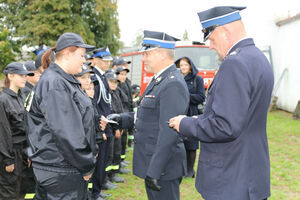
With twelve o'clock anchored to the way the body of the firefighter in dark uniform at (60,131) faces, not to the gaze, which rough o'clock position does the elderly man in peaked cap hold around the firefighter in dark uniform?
The elderly man in peaked cap is roughly at 1 o'clock from the firefighter in dark uniform.

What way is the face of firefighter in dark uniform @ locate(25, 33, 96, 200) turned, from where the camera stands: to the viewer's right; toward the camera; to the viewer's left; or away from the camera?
to the viewer's right

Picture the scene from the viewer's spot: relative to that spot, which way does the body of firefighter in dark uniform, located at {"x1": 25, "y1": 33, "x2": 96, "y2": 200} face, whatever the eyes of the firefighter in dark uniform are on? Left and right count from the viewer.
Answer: facing to the right of the viewer

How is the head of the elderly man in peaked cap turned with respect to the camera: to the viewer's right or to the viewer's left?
to the viewer's left

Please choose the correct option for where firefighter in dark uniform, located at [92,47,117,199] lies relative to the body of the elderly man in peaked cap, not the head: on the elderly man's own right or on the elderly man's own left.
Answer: on the elderly man's own right

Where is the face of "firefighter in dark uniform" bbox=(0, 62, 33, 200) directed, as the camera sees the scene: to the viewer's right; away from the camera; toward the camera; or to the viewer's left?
to the viewer's right

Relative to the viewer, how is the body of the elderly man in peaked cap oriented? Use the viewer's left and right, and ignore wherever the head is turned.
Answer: facing to the left of the viewer

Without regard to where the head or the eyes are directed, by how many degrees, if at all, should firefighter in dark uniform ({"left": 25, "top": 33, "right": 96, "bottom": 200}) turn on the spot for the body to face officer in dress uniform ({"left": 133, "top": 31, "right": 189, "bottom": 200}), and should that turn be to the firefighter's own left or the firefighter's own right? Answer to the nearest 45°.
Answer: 0° — they already face them

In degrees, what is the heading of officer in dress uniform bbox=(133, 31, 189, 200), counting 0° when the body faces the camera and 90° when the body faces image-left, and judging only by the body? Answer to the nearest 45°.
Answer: approximately 90°

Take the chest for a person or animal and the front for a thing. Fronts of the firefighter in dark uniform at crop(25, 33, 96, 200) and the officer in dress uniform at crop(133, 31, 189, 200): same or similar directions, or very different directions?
very different directions

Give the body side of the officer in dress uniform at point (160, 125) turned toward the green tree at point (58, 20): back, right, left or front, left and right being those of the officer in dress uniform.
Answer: right

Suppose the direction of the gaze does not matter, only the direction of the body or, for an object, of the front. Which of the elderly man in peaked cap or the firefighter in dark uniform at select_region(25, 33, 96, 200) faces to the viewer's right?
the firefighter in dark uniform

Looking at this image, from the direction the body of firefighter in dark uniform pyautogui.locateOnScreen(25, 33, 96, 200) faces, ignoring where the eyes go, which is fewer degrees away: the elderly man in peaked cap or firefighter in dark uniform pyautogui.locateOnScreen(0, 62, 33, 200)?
the elderly man in peaked cap

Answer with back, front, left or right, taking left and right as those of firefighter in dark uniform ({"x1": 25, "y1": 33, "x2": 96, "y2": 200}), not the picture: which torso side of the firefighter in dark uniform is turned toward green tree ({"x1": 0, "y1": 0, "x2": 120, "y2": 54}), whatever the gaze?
left

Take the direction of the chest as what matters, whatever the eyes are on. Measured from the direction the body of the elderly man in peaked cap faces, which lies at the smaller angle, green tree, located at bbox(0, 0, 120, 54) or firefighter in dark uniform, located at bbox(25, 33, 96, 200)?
the firefighter in dark uniform

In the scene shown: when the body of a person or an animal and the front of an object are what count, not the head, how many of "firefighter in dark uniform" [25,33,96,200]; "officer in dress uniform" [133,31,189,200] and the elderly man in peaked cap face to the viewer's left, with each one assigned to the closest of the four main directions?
2
